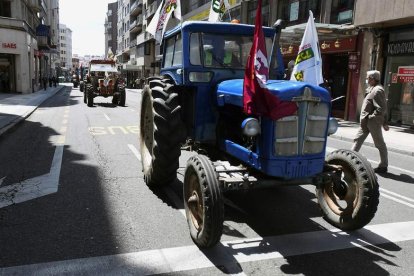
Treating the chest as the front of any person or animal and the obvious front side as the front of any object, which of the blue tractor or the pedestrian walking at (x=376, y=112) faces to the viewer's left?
the pedestrian walking

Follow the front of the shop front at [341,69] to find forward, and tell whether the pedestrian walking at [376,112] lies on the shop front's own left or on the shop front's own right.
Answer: on the shop front's own left

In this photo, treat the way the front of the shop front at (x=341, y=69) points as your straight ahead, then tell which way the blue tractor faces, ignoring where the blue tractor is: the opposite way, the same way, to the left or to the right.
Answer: to the left

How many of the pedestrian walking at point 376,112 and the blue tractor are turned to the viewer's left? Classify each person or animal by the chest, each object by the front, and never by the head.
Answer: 1

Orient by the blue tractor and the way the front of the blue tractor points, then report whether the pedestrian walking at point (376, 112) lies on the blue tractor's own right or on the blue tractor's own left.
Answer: on the blue tractor's own left

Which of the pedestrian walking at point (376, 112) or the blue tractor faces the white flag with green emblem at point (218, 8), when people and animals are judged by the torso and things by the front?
the pedestrian walking

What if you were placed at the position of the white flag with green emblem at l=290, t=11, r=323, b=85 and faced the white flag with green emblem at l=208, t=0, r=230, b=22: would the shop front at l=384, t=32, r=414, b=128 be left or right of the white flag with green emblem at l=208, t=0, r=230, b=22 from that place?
right

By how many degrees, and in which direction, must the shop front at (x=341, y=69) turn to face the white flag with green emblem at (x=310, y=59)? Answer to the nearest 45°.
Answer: approximately 45° to its left

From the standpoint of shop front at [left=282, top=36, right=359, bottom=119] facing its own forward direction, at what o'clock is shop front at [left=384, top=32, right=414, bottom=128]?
shop front at [left=384, top=32, right=414, bottom=128] is roughly at 9 o'clock from shop front at [left=282, top=36, right=359, bottom=119].

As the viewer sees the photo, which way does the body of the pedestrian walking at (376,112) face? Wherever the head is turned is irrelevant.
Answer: to the viewer's left

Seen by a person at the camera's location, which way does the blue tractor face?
facing the viewer and to the right of the viewer
